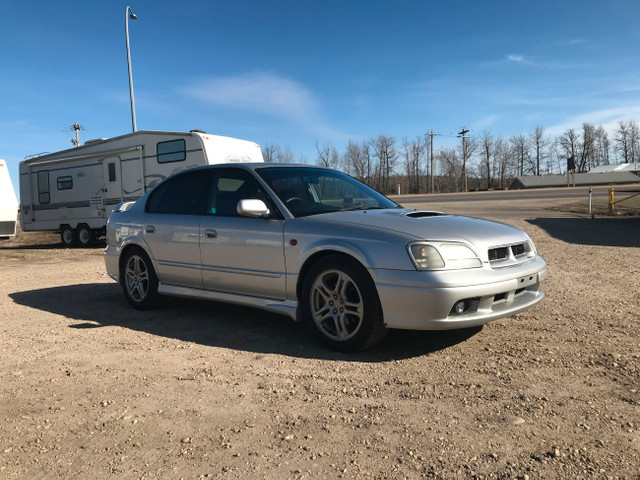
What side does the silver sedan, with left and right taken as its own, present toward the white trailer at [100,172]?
back

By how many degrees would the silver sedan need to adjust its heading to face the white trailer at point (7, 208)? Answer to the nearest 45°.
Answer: approximately 180°

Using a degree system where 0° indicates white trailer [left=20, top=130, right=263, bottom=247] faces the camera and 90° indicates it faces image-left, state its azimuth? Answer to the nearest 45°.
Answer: approximately 315°

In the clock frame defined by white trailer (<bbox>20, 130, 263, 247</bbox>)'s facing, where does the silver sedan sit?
The silver sedan is roughly at 1 o'clock from the white trailer.
